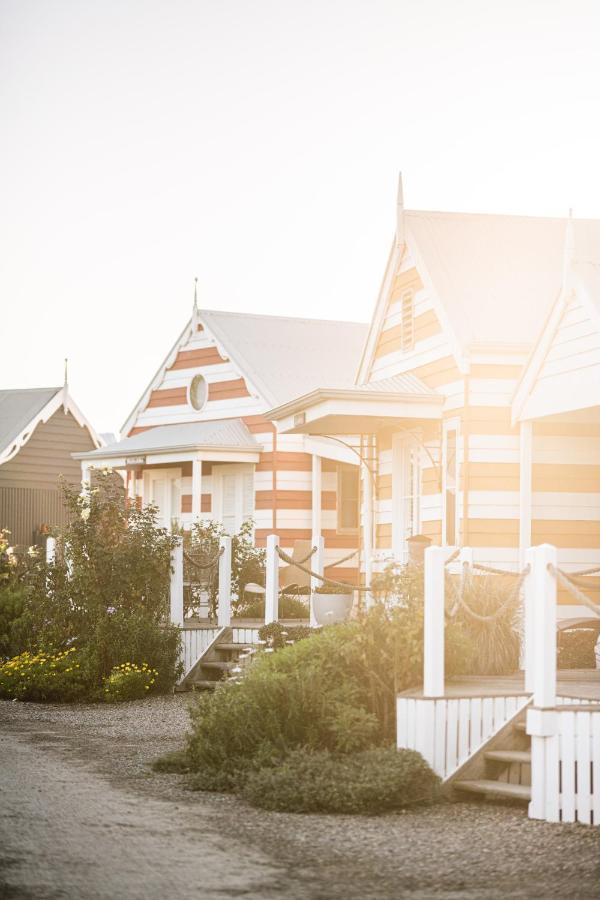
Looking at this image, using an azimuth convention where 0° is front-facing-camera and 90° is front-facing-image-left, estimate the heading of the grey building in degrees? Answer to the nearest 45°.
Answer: approximately 315°

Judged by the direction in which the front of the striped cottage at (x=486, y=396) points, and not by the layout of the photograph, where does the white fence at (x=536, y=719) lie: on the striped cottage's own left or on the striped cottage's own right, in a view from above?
on the striped cottage's own left

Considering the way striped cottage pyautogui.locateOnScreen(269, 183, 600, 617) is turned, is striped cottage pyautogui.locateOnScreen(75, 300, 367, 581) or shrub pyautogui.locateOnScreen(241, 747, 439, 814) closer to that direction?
the shrub

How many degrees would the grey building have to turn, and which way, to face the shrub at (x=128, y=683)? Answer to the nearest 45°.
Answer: approximately 45° to its right

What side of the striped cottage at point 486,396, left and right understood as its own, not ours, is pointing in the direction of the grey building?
right
